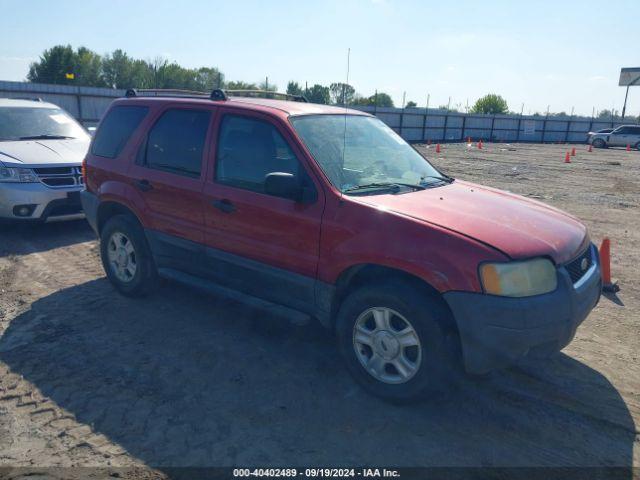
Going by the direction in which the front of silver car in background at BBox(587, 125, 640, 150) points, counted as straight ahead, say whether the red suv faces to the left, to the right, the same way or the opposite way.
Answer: the opposite way

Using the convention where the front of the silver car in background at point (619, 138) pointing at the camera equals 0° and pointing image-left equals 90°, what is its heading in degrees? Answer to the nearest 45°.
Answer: approximately 90°

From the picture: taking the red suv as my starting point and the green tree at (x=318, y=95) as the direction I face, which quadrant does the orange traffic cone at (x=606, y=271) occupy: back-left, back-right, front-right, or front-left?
front-right

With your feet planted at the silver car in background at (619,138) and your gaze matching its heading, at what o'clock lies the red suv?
The red suv is roughly at 9 o'clock from the silver car in background.

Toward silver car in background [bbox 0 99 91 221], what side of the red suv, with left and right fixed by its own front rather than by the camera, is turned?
back

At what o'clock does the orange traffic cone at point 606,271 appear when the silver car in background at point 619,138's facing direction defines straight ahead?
The orange traffic cone is roughly at 9 o'clock from the silver car in background.

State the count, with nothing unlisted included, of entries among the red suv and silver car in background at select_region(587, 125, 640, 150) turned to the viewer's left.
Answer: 1

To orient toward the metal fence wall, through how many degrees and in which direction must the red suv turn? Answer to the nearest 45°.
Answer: approximately 135° to its left

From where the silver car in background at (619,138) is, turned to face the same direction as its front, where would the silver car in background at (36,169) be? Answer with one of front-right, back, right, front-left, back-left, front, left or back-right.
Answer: left
